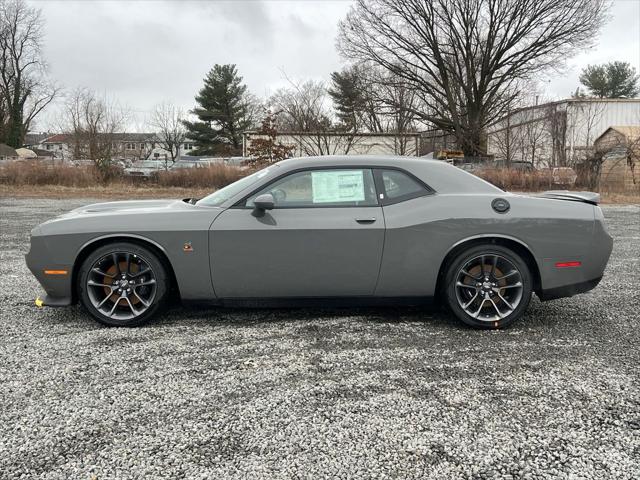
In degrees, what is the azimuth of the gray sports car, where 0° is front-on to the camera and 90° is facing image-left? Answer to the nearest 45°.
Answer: approximately 90°

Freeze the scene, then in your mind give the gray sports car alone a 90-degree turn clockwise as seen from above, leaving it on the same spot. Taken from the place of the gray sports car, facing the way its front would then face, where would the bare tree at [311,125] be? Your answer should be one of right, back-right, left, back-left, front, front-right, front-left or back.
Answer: front

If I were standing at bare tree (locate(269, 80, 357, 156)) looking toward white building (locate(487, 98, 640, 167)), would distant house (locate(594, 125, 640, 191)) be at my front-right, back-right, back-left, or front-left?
front-right

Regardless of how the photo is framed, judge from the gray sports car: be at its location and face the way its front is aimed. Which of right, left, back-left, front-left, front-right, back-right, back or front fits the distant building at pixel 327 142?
right

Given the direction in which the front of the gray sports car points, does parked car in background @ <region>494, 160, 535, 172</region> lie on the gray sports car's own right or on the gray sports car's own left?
on the gray sports car's own right

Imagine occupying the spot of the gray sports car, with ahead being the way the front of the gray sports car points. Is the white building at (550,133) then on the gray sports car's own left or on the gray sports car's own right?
on the gray sports car's own right

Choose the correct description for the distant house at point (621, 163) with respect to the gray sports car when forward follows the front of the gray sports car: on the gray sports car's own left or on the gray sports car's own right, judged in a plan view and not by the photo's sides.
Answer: on the gray sports car's own right

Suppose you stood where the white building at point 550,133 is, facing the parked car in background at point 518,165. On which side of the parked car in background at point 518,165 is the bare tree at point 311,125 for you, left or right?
right

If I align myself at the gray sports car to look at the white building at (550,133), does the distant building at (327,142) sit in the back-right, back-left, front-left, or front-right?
front-left
